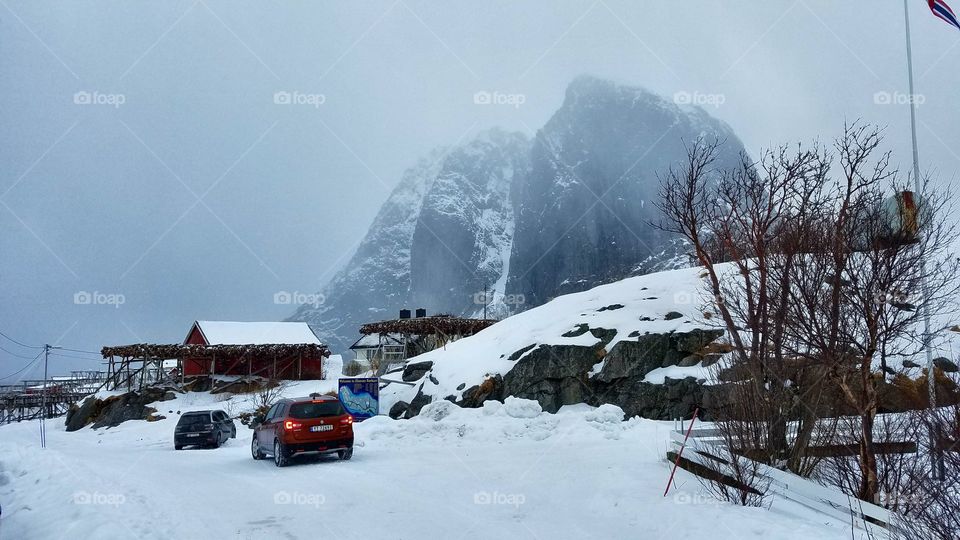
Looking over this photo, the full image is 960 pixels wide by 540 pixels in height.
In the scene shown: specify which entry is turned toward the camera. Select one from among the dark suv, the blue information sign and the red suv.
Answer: the blue information sign

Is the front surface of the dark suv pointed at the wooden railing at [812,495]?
no

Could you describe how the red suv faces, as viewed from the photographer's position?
facing away from the viewer and to the left of the viewer

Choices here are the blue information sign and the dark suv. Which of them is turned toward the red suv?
the blue information sign

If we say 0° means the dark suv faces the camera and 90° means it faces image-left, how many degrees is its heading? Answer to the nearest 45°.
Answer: approximately 225°

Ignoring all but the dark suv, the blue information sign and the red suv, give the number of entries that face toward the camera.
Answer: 1

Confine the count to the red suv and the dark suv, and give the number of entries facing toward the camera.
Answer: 0

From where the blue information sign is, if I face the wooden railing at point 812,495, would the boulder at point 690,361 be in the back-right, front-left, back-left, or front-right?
front-left

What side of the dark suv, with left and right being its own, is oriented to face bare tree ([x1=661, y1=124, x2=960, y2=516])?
right

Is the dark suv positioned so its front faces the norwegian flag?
no

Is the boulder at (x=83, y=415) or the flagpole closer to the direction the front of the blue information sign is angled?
the flagpole

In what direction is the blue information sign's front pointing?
toward the camera

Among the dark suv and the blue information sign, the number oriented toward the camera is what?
1

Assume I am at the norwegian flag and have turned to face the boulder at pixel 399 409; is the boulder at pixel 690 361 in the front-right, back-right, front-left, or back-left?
front-right
